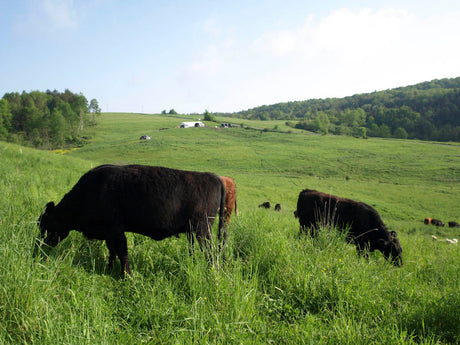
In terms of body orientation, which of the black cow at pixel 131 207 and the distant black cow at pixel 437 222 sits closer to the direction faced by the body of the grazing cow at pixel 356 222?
the distant black cow

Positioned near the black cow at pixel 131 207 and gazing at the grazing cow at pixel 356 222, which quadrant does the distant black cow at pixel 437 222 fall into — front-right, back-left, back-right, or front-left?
front-left

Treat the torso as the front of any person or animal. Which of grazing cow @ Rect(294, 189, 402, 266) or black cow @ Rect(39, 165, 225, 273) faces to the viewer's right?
the grazing cow

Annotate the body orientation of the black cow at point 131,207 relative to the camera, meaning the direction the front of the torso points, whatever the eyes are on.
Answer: to the viewer's left

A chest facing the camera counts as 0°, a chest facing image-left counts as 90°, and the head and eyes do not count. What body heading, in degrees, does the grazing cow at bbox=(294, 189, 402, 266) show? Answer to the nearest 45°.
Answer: approximately 270°

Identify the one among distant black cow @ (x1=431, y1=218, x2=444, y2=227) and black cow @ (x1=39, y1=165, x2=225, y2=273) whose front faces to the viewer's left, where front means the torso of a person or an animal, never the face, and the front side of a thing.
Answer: the black cow

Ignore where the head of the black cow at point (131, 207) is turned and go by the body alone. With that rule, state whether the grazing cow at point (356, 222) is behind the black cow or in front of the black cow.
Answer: behind

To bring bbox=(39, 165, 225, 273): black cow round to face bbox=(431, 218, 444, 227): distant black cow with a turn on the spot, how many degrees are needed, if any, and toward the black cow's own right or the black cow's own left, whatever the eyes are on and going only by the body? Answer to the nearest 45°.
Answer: approximately 135° to the black cow's own right
